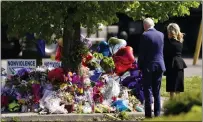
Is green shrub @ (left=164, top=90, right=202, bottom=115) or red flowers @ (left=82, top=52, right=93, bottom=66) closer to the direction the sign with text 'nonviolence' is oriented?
the green shrub

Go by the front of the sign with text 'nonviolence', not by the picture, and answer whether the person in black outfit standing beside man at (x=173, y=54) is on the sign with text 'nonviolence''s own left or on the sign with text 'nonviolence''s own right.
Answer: on the sign with text 'nonviolence''s own left

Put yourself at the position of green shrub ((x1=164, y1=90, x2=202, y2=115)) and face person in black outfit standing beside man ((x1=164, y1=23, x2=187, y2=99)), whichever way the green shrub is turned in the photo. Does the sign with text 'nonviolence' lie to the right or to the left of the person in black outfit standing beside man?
left

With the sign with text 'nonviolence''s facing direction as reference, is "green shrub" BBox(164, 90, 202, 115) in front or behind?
in front

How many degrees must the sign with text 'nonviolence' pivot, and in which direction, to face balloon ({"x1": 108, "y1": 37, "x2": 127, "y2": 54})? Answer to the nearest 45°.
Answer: approximately 90° to its left

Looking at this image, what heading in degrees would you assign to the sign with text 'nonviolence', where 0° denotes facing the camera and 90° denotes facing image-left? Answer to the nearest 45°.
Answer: approximately 0°

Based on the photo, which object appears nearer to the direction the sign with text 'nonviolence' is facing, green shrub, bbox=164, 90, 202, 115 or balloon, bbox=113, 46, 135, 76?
the green shrub

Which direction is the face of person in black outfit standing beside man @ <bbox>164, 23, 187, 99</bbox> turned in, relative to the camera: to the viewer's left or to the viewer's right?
to the viewer's left

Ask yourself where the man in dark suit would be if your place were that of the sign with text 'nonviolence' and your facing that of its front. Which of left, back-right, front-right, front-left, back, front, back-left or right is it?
front-left

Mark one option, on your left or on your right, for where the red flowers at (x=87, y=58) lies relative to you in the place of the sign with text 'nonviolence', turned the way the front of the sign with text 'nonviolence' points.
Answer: on your left
